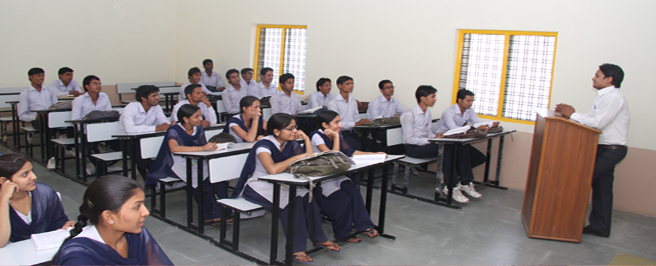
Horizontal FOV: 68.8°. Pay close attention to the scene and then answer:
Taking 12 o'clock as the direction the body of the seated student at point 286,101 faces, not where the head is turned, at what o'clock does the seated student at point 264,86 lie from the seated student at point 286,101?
the seated student at point 264,86 is roughly at 7 o'clock from the seated student at point 286,101.

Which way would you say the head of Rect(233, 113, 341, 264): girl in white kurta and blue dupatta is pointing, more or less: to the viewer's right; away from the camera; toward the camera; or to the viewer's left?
to the viewer's right

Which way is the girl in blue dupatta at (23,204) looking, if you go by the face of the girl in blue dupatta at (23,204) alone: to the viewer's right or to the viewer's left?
to the viewer's right

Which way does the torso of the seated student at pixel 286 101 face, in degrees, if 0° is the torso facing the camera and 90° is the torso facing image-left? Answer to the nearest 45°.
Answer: approximately 315°

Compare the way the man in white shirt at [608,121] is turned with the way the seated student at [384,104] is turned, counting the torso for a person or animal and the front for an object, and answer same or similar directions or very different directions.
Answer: very different directions

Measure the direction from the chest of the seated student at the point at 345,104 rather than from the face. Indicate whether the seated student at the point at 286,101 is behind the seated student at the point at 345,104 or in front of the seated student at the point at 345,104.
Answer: behind

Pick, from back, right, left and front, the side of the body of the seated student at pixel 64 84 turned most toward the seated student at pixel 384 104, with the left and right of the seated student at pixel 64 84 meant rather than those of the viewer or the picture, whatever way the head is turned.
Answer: front

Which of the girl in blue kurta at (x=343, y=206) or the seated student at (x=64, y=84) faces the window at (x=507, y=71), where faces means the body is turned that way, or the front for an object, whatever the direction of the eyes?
the seated student

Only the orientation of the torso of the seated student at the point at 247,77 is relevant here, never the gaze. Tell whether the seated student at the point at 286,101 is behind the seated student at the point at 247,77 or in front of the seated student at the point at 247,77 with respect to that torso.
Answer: in front

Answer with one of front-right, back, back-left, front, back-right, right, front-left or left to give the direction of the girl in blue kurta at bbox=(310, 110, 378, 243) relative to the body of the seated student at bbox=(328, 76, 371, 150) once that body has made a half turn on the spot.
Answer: back-left

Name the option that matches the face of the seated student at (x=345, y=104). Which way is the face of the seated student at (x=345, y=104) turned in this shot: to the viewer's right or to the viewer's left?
to the viewer's right

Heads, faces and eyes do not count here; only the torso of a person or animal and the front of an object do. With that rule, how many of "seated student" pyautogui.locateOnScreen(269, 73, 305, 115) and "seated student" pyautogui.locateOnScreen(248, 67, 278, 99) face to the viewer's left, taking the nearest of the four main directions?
0

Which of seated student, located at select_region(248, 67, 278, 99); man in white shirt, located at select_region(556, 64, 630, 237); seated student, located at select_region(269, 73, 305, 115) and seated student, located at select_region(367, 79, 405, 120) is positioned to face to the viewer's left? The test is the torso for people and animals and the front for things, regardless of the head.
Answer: the man in white shirt

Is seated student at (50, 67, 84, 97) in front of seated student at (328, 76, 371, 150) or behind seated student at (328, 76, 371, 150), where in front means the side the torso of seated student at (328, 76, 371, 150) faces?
behind
